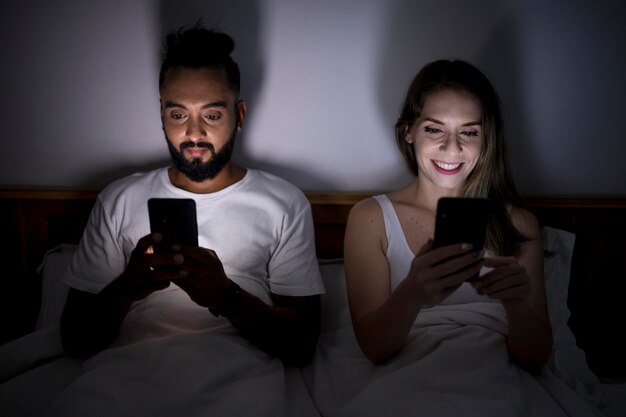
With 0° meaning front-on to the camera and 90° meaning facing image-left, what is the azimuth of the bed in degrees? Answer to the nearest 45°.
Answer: approximately 0°

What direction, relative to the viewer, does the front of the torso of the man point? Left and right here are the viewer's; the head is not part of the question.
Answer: facing the viewer

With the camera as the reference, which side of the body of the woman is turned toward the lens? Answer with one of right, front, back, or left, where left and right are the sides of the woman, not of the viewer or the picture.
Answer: front

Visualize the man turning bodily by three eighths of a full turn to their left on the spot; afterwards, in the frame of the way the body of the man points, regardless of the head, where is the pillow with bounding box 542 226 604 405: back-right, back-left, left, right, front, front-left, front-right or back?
front-right

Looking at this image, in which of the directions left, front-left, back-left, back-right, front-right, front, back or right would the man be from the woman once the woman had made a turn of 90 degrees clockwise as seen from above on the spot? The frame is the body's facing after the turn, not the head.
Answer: front

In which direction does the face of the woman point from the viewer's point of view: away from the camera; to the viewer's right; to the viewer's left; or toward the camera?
toward the camera

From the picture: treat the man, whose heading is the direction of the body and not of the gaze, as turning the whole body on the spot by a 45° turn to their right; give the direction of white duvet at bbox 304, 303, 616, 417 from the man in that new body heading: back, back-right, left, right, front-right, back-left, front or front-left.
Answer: left

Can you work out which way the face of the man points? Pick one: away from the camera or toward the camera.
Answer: toward the camera
